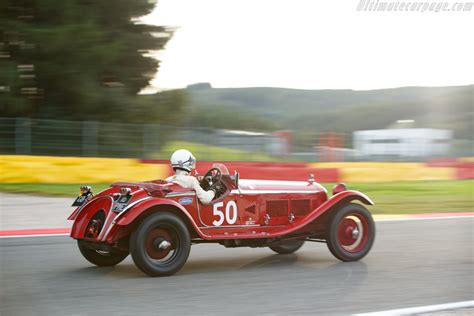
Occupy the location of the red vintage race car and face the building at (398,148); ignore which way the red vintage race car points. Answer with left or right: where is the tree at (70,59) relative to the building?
left

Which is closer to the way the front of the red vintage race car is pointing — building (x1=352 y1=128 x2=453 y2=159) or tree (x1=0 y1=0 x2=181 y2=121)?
the building

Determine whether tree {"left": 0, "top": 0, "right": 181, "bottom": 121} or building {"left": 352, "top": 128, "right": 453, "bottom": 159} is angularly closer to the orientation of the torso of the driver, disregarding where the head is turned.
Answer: the building

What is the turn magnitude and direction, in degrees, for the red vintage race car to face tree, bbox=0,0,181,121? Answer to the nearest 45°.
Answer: approximately 45° to its left

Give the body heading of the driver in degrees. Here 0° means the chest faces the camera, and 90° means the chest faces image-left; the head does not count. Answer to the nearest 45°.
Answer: approximately 225°

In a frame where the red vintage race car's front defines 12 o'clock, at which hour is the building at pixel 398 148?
The building is roughly at 11 o'clock from the red vintage race car.

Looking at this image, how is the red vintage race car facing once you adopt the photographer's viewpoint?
facing away from the viewer and to the right of the viewer
